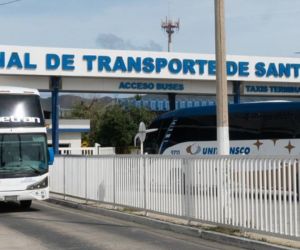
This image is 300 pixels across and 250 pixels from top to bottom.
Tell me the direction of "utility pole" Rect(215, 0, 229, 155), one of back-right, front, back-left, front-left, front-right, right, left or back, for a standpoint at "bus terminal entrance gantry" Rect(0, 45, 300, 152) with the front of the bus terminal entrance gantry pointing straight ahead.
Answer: front

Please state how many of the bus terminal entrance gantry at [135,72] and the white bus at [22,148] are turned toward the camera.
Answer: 2

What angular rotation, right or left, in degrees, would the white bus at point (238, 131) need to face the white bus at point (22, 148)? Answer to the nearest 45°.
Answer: approximately 45° to its left

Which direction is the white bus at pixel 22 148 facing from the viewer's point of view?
toward the camera

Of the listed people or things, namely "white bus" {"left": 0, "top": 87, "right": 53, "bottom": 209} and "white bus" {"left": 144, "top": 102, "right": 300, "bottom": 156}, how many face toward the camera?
1

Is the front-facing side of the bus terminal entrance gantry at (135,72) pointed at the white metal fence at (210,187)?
yes

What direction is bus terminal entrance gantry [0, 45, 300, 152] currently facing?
toward the camera

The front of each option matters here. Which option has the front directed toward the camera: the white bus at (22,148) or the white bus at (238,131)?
the white bus at (22,148)

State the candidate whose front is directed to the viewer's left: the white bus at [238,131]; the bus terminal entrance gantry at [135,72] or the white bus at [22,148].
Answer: the white bus at [238,131]

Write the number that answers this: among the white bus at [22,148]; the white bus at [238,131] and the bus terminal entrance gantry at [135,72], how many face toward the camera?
2

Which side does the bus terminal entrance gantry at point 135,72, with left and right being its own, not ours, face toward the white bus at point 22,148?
front

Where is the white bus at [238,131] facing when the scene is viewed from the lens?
facing to the left of the viewer

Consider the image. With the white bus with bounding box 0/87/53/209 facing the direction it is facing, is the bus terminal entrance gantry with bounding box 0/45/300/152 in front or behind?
behind
